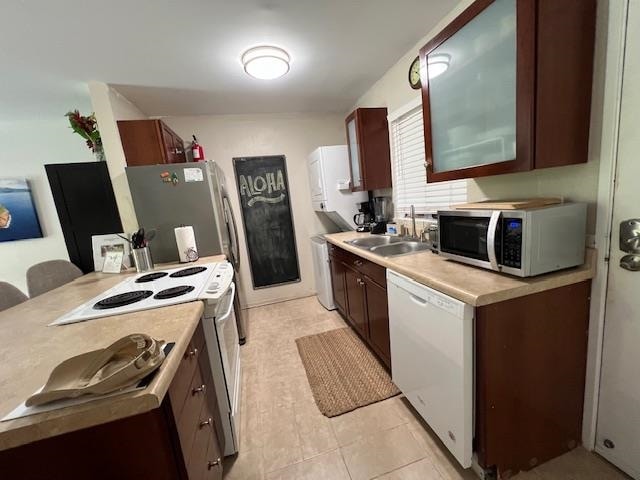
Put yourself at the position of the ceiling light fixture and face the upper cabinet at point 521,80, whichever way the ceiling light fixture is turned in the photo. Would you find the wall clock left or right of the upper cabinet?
left

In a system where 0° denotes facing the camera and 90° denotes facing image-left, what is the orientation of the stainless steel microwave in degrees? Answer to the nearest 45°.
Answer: approximately 45°

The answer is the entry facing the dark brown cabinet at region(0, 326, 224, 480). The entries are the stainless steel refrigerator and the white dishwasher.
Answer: the white dishwasher

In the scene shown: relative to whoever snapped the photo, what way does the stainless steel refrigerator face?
facing to the right of the viewer

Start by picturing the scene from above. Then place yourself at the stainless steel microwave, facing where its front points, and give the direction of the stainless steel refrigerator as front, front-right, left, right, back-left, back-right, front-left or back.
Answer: front-right

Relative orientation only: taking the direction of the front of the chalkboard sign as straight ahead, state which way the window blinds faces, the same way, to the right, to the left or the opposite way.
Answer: to the right

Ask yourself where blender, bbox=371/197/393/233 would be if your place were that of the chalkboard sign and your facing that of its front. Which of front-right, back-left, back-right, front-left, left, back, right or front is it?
front-left
